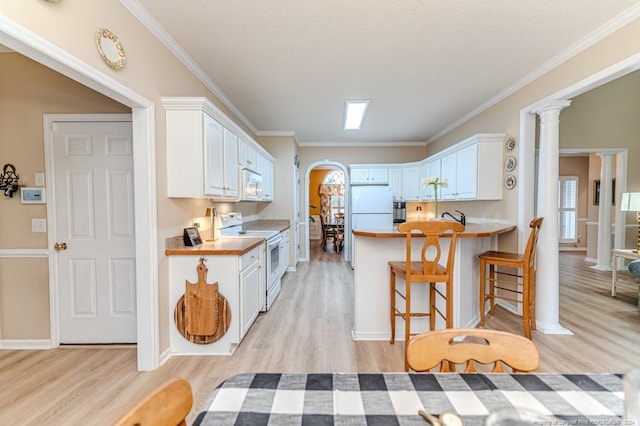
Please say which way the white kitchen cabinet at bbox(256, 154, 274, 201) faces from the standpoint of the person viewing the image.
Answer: facing to the right of the viewer

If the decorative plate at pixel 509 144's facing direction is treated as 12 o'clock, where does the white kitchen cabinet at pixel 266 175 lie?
The white kitchen cabinet is roughly at 1 o'clock from the decorative plate.

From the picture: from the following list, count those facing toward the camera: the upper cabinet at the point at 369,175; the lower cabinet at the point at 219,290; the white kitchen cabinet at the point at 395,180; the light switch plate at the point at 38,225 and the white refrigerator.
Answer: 4

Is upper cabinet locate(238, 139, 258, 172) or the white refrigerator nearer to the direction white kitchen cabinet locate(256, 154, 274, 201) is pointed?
the white refrigerator

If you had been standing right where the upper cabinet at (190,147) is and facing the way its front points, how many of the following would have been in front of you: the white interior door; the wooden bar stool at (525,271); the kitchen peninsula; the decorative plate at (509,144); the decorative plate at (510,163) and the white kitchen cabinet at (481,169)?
5

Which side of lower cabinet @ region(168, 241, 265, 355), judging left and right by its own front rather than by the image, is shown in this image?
right

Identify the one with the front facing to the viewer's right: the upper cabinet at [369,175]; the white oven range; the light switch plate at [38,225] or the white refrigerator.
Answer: the white oven range

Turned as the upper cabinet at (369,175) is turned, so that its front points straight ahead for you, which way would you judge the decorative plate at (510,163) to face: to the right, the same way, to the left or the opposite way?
to the right

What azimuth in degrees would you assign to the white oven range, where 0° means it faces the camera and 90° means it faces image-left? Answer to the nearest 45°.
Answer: approximately 270°
